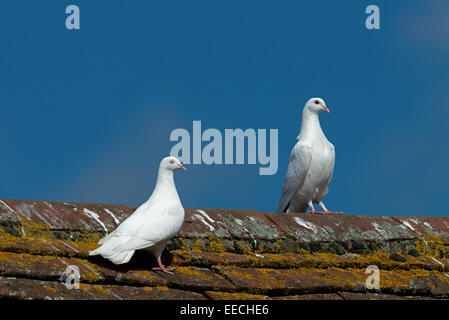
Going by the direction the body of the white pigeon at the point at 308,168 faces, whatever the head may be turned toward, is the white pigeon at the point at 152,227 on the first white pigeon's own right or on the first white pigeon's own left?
on the first white pigeon's own right

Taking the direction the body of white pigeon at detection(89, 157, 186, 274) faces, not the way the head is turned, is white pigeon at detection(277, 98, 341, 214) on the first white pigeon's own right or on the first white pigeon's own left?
on the first white pigeon's own left

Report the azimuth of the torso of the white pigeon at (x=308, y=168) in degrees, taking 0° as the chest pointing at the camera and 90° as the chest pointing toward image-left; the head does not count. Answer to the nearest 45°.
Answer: approximately 315°

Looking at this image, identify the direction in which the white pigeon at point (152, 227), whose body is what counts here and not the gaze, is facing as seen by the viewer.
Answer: to the viewer's right
